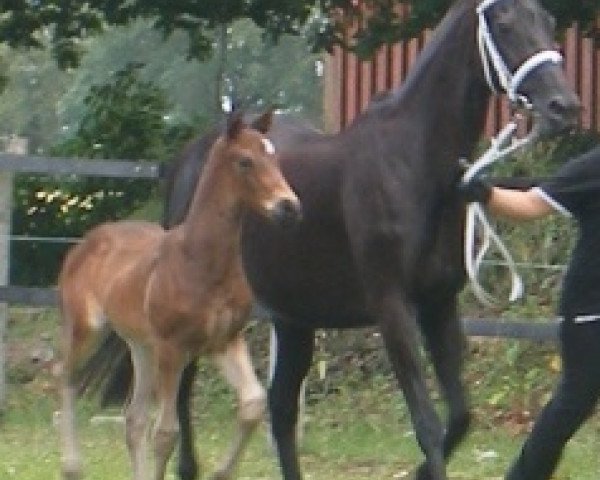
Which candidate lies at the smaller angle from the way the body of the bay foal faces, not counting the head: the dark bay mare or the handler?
the handler

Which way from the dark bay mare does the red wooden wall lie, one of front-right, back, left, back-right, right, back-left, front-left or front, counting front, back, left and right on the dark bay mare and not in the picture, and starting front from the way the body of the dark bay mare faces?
back-left

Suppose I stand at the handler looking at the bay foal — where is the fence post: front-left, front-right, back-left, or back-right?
front-right

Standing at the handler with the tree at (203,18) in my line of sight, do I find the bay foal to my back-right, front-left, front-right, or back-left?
front-left

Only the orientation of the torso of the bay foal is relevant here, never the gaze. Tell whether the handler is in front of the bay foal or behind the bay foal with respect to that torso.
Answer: in front

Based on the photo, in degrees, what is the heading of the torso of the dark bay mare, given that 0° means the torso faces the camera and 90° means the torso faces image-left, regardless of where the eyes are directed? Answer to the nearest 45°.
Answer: approximately 315°

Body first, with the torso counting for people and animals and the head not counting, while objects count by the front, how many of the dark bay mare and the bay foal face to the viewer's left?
0

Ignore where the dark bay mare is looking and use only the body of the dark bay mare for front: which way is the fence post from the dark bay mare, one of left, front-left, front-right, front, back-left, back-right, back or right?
back

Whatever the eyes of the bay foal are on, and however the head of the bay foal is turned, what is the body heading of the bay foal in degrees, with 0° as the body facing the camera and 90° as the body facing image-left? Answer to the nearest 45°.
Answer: approximately 315°

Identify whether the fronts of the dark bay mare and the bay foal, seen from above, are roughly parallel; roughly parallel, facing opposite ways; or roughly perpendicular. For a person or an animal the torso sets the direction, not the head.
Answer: roughly parallel
